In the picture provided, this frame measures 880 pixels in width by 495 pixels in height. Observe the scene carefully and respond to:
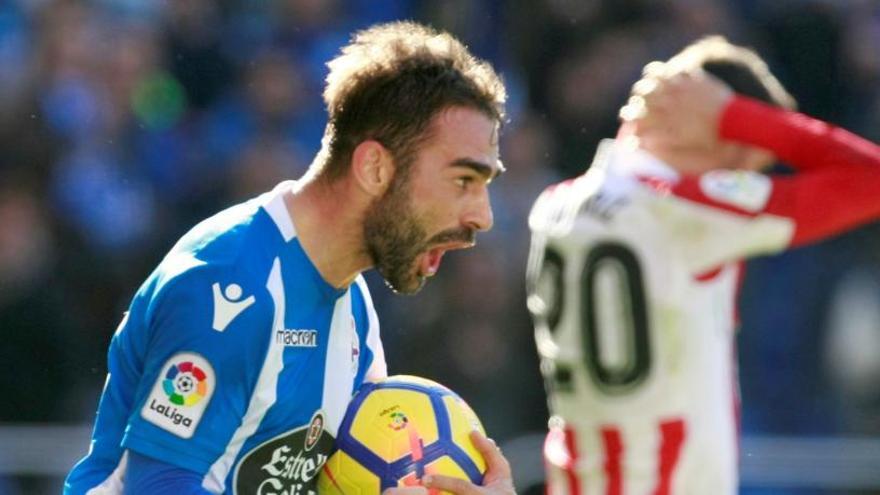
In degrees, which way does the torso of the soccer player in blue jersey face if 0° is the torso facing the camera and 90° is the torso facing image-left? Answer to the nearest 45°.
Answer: approximately 315°

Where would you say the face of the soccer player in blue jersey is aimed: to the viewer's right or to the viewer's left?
to the viewer's right
